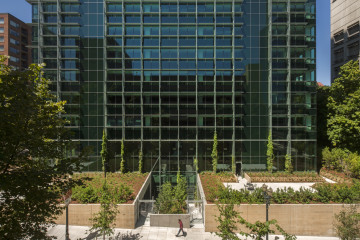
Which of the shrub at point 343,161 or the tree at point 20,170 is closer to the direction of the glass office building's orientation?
the tree

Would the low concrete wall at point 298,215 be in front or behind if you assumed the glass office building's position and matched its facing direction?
in front

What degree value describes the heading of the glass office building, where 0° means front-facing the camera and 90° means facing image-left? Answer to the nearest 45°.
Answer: approximately 0°

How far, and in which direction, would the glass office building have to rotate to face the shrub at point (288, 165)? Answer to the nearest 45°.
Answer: approximately 90° to its left

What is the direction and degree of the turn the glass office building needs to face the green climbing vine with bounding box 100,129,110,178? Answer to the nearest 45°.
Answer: approximately 90° to its right

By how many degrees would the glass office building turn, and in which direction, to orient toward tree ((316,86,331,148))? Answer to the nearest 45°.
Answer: approximately 90° to its left

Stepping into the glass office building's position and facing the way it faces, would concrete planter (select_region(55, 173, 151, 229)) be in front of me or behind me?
in front

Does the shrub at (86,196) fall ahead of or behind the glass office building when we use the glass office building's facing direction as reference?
ahead

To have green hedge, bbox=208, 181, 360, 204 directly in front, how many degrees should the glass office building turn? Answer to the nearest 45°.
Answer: approximately 45° to its left

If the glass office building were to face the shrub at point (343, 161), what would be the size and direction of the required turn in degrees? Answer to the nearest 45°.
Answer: approximately 90° to its left

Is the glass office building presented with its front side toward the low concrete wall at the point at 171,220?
yes
